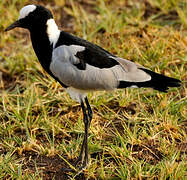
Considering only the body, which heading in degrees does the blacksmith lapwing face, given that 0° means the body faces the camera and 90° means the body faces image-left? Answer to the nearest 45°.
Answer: approximately 90°
